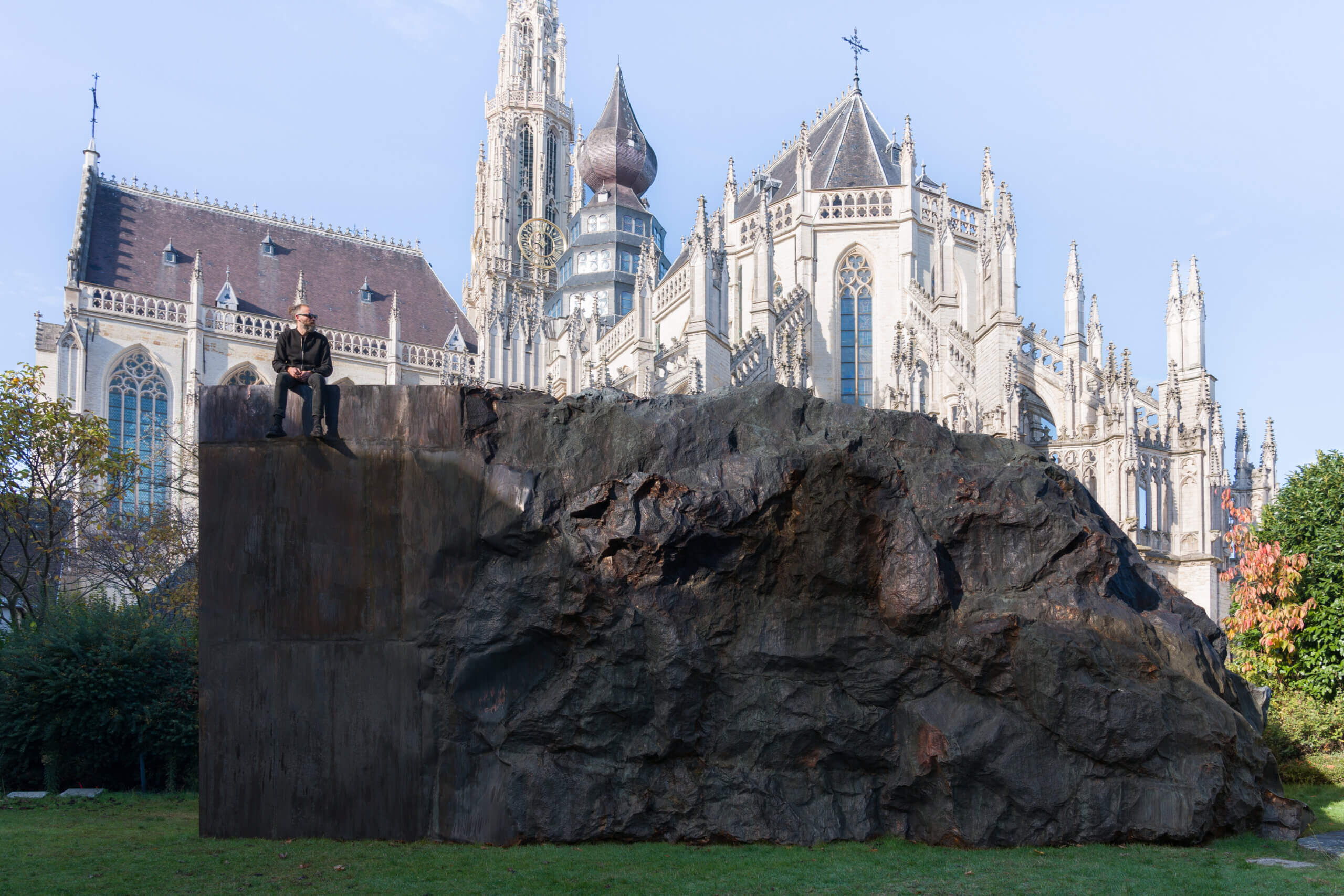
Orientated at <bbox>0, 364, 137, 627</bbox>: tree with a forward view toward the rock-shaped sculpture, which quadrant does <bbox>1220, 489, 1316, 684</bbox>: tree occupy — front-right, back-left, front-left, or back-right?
front-left

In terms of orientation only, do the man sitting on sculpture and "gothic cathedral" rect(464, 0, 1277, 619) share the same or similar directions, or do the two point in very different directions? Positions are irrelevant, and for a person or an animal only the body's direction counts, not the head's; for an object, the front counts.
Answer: very different directions

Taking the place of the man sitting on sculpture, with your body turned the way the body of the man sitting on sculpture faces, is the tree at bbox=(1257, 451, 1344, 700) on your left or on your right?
on your left

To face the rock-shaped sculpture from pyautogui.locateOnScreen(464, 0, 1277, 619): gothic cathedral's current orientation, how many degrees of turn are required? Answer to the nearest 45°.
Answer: approximately 135° to its left

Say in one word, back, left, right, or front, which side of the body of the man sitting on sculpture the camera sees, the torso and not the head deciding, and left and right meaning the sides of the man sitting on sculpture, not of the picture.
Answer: front

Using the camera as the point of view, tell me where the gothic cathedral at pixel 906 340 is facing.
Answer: facing away from the viewer and to the left of the viewer

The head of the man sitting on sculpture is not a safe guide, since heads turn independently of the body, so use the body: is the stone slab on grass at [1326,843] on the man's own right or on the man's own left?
on the man's own left

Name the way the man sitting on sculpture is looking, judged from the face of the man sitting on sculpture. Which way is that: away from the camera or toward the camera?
toward the camera

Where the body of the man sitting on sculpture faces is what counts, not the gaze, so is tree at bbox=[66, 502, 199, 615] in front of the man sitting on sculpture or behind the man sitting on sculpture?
behind

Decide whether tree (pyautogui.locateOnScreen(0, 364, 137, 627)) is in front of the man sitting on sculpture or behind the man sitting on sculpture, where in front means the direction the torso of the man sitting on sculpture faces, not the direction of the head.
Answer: behind

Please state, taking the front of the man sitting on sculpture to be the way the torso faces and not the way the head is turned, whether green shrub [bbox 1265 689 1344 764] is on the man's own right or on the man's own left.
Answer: on the man's own left

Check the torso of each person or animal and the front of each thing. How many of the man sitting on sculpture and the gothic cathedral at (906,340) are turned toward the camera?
1

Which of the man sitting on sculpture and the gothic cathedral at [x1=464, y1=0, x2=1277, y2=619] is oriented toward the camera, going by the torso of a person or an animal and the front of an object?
the man sitting on sculpture

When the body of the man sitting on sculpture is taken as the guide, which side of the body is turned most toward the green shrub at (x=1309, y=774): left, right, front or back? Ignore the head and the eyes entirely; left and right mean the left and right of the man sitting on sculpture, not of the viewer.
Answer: left

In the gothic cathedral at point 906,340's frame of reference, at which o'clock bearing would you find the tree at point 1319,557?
The tree is roughly at 7 o'clock from the gothic cathedral.
